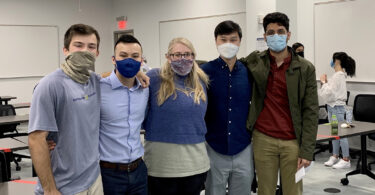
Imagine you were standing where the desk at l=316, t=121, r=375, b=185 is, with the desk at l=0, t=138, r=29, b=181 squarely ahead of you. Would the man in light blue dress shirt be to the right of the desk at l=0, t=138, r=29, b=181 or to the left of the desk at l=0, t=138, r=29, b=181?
left

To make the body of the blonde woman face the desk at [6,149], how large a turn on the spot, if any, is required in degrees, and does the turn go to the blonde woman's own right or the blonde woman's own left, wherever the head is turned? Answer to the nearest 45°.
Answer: approximately 135° to the blonde woman's own right

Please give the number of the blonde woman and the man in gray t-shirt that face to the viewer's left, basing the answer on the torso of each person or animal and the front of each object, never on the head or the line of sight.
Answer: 0

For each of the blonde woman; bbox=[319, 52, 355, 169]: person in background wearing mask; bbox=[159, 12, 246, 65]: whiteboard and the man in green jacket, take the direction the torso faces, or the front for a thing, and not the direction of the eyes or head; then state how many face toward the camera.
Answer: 3

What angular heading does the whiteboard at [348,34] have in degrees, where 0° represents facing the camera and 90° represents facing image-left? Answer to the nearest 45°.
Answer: approximately 45°

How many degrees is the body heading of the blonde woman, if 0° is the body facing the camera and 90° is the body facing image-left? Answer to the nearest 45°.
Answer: approximately 0°

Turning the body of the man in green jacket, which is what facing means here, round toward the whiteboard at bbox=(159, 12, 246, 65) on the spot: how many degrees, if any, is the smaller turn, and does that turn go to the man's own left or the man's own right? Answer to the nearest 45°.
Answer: approximately 180°
